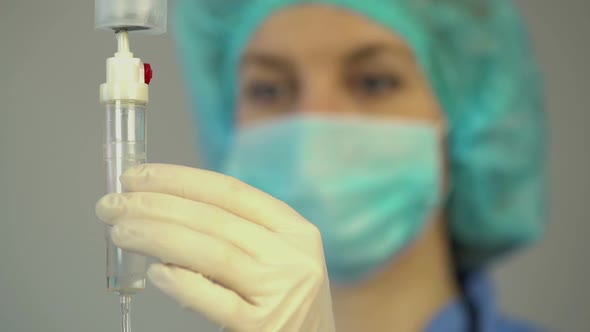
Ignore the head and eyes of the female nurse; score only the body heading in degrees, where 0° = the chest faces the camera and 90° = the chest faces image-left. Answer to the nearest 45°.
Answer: approximately 45°
